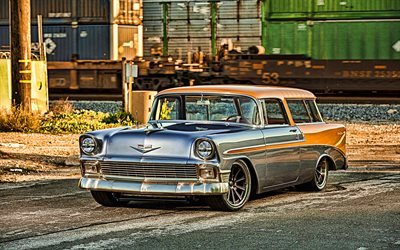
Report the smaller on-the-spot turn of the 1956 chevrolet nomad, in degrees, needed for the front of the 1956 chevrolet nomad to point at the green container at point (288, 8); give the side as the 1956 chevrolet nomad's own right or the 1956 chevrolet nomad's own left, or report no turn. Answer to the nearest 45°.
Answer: approximately 135° to the 1956 chevrolet nomad's own right

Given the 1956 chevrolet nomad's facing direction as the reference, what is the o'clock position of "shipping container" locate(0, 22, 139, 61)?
The shipping container is roughly at 4 o'clock from the 1956 chevrolet nomad.

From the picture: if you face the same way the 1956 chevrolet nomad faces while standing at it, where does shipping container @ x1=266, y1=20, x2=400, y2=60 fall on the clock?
The shipping container is roughly at 5 o'clock from the 1956 chevrolet nomad.

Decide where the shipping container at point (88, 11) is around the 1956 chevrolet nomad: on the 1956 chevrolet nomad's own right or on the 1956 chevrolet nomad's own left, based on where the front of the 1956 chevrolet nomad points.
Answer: on the 1956 chevrolet nomad's own right

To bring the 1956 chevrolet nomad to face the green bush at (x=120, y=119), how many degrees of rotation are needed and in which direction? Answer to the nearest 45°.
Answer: approximately 135° to its right

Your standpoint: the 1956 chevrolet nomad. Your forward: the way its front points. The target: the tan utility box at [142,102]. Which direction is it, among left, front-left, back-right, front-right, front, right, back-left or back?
back-right

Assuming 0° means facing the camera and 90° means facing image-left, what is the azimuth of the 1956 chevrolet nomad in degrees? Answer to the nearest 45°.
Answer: approximately 45°

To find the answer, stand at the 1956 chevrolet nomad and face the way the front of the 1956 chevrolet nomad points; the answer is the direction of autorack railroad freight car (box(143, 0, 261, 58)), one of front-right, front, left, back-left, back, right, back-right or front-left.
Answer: back-right

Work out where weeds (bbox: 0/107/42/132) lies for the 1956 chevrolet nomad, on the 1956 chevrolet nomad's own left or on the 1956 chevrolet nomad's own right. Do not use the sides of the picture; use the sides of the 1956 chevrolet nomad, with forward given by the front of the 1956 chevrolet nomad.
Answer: on the 1956 chevrolet nomad's own right

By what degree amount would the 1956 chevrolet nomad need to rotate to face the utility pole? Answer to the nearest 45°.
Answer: approximately 90° to its right
